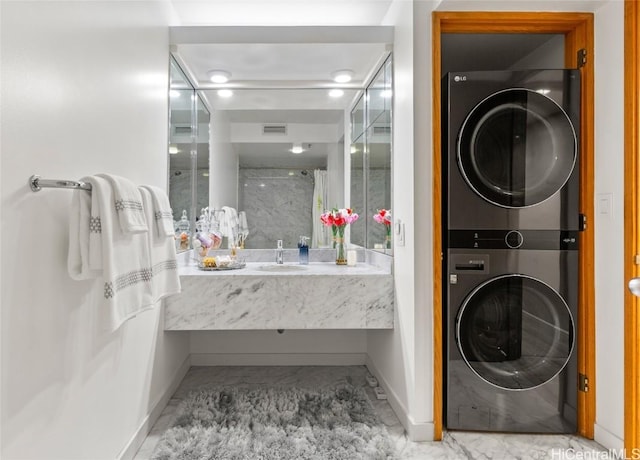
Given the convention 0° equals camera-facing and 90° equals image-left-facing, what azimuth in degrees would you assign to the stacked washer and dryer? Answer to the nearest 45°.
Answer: approximately 0°

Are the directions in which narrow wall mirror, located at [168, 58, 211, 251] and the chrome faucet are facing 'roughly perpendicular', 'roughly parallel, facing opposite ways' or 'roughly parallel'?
roughly perpendicular

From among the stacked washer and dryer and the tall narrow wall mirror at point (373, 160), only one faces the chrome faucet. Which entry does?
the tall narrow wall mirror

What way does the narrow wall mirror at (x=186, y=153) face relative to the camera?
to the viewer's right

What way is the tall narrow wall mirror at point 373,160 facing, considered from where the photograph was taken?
facing to the left of the viewer

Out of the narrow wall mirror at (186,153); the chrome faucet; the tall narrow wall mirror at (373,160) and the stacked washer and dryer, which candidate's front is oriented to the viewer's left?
the tall narrow wall mirror at (373,160)

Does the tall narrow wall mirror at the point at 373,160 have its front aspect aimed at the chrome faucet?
yes

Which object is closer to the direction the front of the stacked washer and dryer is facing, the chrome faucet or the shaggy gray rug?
the shaggy gray rug

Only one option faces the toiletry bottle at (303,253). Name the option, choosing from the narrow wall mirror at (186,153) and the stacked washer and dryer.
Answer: the narrow wall mirror

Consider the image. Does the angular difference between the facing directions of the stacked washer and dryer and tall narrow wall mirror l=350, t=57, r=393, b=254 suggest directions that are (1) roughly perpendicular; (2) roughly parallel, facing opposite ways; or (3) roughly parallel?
roughly perpendicular
